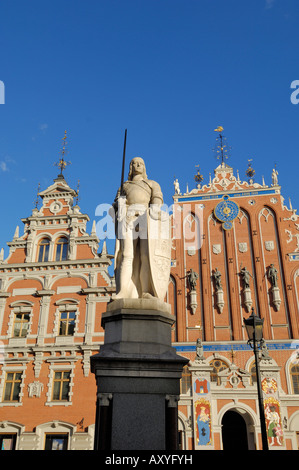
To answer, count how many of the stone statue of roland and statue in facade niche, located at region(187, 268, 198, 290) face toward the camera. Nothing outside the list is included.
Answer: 2

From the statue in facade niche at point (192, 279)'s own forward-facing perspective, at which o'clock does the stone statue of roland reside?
The stone statue of roland is roughly at 12 o'clock from the statue in facade niche.

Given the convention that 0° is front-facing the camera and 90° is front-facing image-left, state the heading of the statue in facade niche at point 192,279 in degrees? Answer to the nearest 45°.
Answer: approximately 0°

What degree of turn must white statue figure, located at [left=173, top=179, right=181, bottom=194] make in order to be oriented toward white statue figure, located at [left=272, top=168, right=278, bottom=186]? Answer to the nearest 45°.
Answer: approximately 90° to its left

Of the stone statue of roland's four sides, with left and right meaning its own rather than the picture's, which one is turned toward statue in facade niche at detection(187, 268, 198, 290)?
back

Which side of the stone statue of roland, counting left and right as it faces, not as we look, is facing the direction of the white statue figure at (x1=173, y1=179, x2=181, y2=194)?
back
